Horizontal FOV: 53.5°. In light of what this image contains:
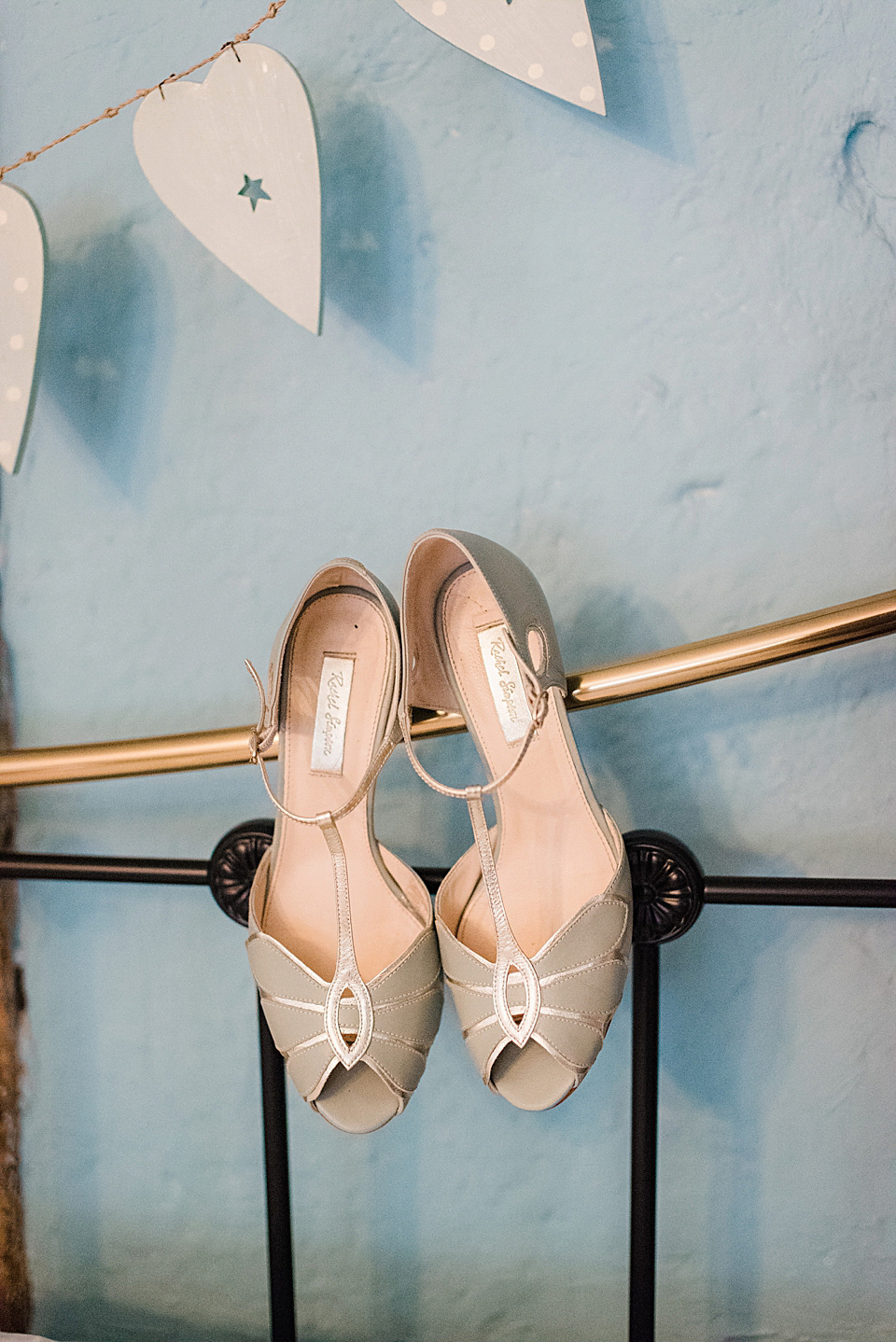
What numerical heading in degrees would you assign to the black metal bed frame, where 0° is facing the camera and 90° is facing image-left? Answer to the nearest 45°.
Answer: approximately 0°
